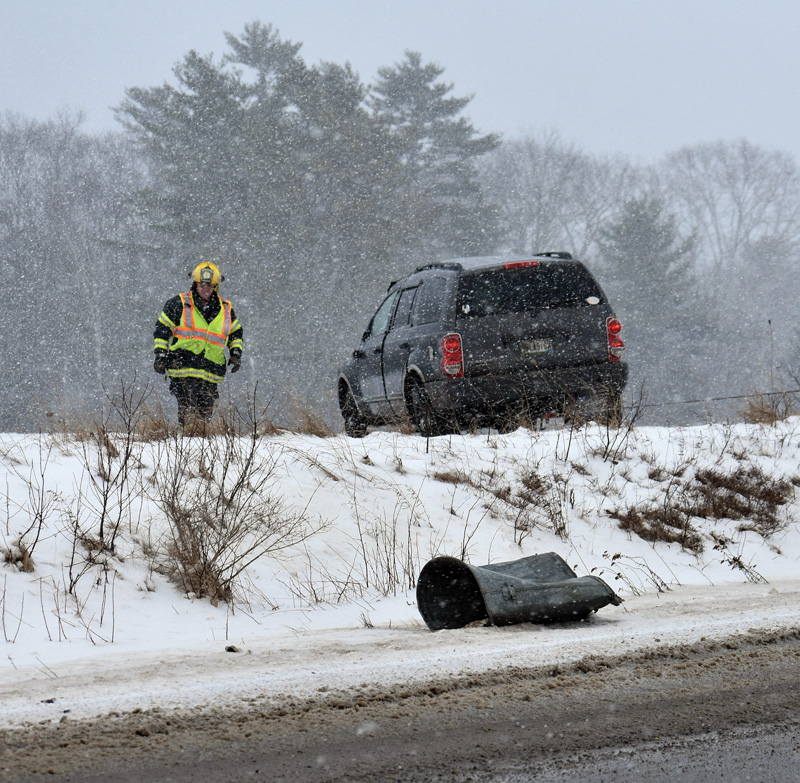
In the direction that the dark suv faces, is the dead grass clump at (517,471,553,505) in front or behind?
behind

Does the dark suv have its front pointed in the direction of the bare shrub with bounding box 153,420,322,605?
no

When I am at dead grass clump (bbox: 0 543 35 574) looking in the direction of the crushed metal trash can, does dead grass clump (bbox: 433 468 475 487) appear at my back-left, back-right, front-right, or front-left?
front-left

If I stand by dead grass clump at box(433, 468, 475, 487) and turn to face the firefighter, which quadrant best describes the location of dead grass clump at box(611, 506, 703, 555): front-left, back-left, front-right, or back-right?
back-right

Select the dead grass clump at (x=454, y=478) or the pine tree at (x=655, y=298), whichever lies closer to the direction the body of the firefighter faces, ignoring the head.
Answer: the dead grass clump

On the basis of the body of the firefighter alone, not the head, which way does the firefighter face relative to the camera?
toward the camera

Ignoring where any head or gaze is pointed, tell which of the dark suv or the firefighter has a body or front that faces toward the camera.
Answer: the firefighter

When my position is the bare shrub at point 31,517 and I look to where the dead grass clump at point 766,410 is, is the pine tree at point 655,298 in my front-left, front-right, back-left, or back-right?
front-left

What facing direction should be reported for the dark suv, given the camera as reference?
facing away from the viewer and to the left of the viewer

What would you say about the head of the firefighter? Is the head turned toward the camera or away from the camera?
toward the camera

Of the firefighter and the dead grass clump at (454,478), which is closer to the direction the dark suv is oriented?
the firefighter

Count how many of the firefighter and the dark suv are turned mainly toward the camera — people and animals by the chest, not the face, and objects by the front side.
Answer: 1

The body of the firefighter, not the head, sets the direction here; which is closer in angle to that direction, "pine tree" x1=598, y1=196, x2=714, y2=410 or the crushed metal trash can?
the crushed metal trash can

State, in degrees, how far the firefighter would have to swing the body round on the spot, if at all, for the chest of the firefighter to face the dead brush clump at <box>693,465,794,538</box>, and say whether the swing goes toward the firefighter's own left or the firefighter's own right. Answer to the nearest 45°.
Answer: approximately 45° to the firefighter's own left

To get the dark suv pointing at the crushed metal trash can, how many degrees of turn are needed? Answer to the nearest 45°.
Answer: approximately 135° to its left

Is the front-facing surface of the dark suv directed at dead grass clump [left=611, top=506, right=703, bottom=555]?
no

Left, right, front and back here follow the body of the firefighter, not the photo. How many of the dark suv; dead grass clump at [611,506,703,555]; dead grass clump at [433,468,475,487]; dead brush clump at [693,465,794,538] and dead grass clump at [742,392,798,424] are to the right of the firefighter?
0
